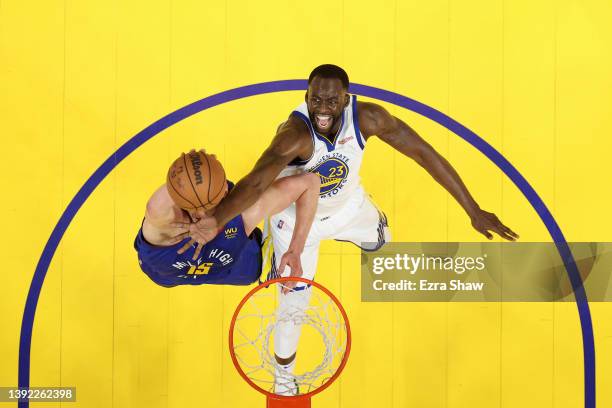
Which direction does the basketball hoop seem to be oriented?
away from the camera

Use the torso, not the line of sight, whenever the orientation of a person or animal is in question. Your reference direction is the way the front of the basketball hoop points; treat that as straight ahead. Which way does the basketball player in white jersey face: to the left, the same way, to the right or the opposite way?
the opposite way

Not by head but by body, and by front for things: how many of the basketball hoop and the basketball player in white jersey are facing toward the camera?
1

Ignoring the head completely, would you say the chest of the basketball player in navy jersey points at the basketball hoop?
no

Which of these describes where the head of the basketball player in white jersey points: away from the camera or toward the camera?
toward the camera

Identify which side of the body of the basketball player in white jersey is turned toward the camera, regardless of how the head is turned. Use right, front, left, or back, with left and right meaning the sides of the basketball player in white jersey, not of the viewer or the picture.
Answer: front
